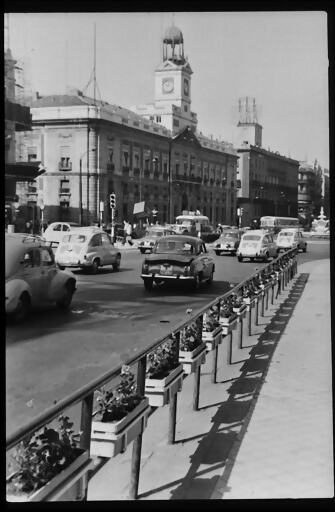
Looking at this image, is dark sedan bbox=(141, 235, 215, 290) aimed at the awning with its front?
no

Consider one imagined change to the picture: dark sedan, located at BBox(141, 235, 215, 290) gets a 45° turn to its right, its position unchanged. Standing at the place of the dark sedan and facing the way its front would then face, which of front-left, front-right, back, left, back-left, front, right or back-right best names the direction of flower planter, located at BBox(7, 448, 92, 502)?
right

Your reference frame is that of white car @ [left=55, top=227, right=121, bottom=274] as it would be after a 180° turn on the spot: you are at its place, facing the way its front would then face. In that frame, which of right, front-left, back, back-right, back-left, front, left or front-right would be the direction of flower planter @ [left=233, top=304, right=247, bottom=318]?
front-left

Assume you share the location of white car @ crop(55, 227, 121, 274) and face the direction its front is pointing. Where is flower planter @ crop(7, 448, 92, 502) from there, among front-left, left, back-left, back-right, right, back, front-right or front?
back-right

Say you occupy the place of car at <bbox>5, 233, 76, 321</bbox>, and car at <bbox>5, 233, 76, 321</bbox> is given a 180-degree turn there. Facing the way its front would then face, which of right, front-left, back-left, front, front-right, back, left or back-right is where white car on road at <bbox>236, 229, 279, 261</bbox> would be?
back

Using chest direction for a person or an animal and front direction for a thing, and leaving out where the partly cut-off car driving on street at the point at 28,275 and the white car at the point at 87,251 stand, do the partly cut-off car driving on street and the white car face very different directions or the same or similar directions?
same or similar directions

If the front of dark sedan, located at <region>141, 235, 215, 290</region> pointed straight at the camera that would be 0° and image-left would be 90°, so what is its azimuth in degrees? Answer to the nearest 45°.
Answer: approximately 225°
